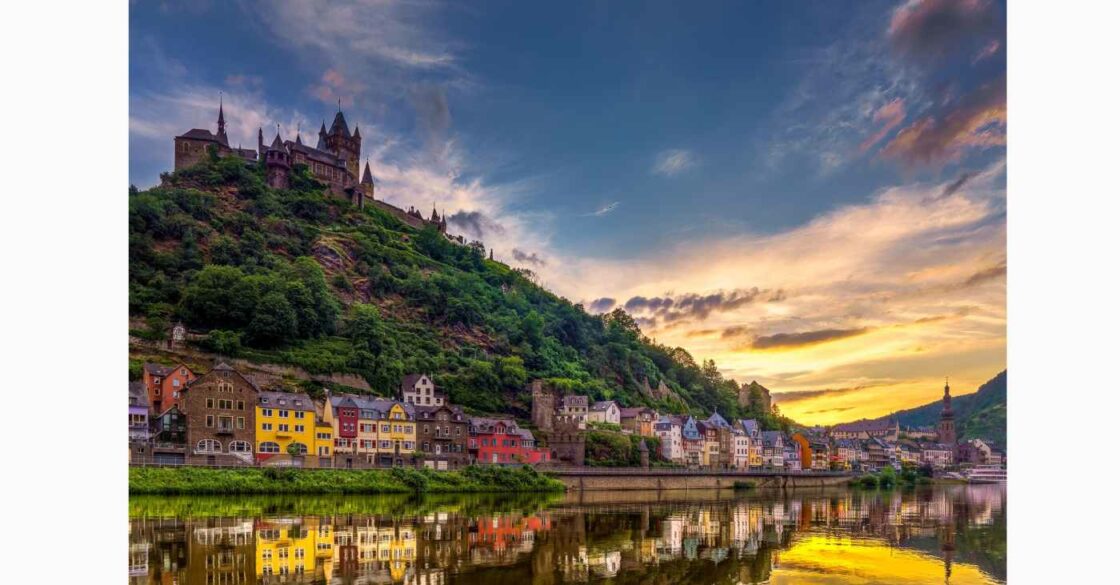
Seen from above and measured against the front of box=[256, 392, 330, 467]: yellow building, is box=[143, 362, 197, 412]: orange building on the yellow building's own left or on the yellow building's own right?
on the yellow building's own right

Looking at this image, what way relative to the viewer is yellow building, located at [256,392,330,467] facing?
toward the camera

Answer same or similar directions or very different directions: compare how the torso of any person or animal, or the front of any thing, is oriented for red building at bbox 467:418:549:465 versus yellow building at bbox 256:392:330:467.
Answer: same or similar directions

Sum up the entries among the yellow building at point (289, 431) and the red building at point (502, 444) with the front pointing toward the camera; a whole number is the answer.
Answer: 2

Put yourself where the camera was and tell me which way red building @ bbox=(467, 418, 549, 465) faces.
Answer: facing the viewer
